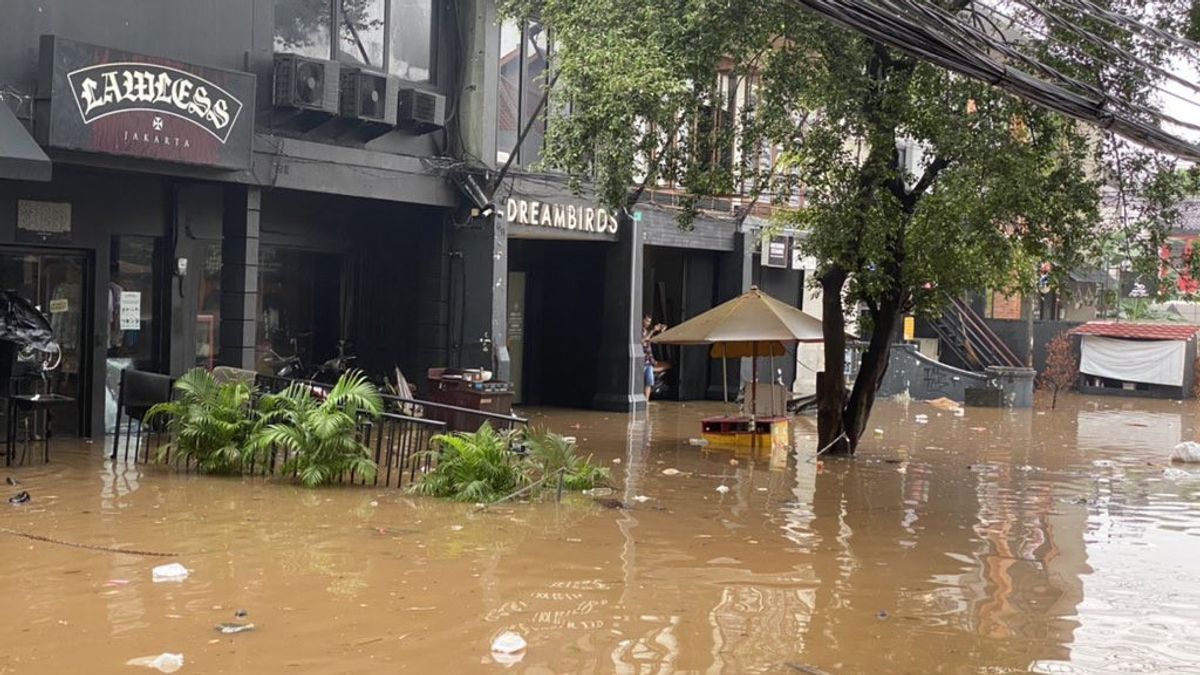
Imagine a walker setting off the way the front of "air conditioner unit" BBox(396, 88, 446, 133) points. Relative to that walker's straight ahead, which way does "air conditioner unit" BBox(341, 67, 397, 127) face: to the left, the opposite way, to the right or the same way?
the same way

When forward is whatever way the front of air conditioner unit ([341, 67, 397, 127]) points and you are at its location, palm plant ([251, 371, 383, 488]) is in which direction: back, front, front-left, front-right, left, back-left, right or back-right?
front-right

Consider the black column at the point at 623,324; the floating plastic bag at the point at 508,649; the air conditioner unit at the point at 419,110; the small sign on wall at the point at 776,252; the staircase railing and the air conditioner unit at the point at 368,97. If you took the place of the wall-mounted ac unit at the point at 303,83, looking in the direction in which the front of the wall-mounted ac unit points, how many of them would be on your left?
5

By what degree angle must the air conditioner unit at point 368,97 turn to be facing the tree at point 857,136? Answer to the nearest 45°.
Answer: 0° — it already faces it

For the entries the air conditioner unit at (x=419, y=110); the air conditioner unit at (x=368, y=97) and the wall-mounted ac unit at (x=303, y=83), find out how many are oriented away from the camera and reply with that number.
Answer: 0

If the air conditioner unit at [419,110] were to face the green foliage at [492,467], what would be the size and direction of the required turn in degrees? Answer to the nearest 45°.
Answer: approximately 45° to its right

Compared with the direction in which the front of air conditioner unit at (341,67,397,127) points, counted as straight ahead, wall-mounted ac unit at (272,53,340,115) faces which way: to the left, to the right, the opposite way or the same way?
the same way

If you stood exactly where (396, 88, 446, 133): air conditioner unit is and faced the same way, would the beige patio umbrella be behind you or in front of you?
in front

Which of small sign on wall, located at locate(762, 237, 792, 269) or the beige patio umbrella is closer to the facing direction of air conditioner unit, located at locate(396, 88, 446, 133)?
the beige patio umbrella

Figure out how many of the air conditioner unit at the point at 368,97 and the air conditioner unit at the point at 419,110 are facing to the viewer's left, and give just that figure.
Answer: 0

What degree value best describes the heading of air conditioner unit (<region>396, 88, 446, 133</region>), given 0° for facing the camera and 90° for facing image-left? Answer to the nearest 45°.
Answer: approximately 315°

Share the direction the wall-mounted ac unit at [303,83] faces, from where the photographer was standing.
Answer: facing the viewer and to the right of the viewer

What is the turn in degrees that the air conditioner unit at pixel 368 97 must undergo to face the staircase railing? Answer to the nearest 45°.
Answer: approximately 90° to its left

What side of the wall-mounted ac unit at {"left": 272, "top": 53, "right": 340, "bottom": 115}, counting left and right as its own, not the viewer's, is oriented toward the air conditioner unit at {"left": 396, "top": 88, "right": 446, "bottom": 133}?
left
